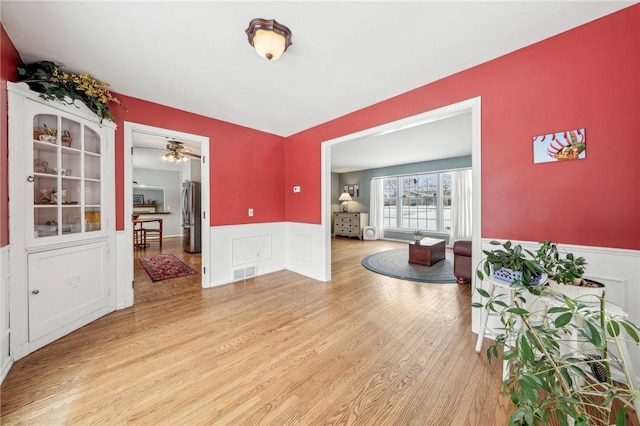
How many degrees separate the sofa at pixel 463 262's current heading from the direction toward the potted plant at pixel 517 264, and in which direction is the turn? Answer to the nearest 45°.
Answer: approximately 90° to its left

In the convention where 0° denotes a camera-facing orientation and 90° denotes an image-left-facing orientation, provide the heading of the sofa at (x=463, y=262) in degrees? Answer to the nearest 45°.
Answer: approximately 90°

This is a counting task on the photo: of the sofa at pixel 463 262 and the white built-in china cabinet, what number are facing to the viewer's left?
1

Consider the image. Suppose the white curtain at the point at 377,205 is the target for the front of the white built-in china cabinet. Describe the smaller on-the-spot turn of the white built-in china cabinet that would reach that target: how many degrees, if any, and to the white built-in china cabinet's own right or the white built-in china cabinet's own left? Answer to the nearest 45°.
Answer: approximately 45° to the white built-in china cabinet's own left

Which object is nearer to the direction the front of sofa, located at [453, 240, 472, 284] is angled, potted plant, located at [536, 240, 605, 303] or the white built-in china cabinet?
the white built-in china cabinet

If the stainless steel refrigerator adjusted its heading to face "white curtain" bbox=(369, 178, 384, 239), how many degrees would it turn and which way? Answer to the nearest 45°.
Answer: approximately 135° to its left

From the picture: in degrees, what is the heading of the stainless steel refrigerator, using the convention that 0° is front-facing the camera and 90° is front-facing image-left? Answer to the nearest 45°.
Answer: approximately 45°

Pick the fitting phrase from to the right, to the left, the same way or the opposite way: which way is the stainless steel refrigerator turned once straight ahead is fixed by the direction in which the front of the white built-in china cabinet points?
to the right

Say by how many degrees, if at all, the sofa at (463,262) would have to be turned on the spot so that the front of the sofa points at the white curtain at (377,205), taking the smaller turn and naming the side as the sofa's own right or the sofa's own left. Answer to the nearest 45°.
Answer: approximately 45° to the sofa's own right
